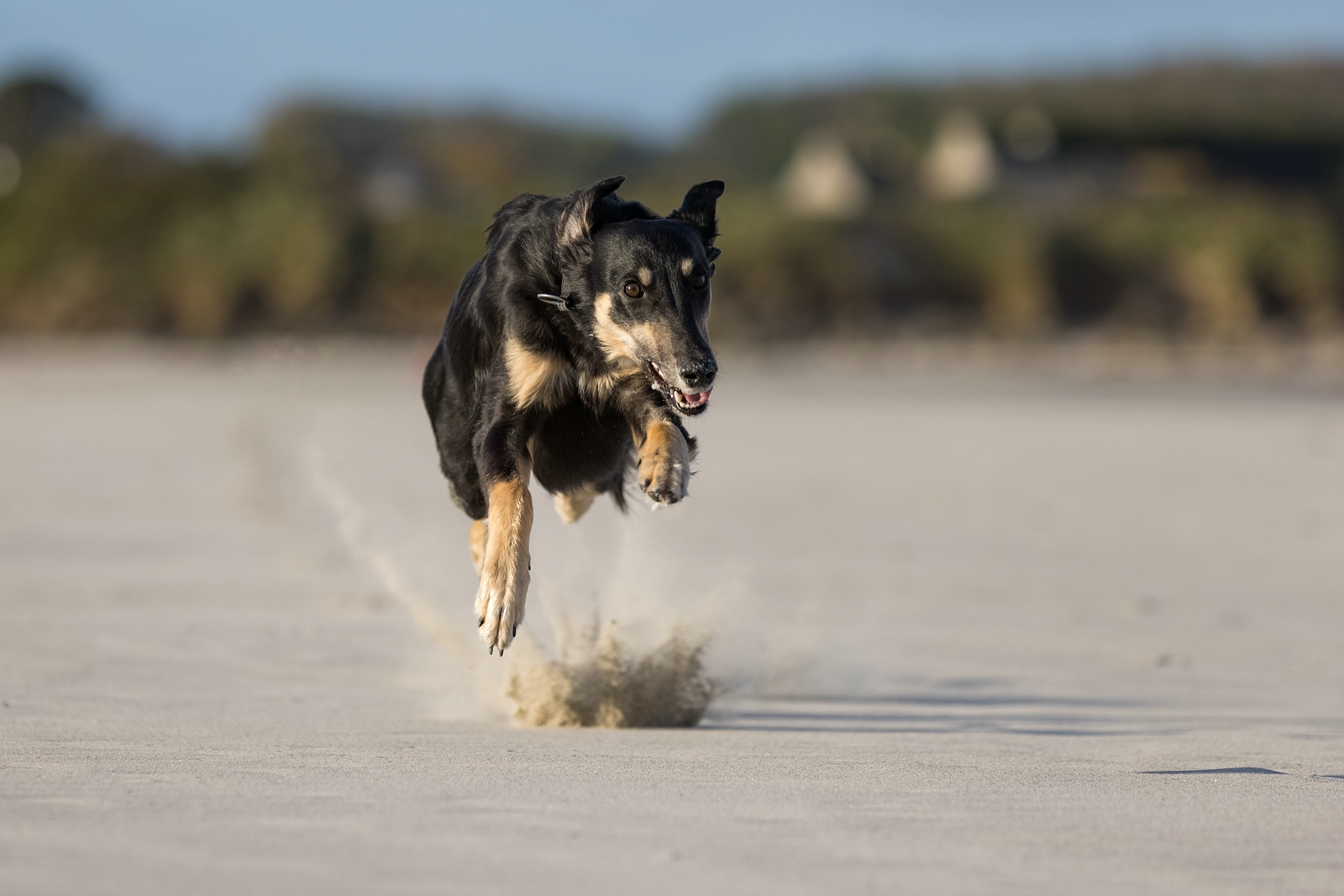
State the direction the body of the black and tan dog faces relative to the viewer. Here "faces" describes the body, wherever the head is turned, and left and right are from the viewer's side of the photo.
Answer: facing the viewer and to the right of the viewer
